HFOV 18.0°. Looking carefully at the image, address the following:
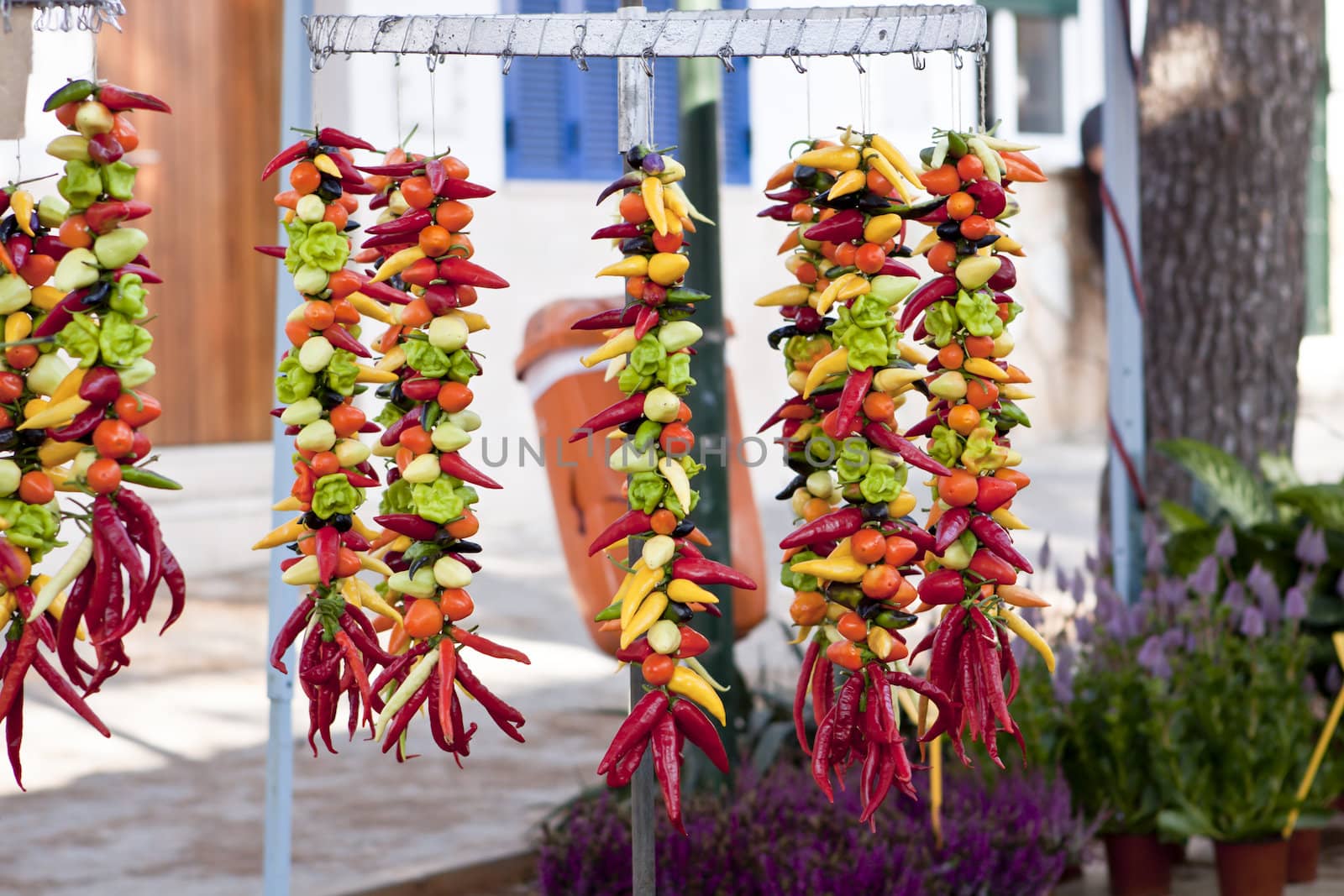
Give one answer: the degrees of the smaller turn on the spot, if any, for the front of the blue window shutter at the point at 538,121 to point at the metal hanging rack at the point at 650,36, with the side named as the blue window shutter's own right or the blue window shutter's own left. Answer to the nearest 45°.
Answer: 0° — it already faces it

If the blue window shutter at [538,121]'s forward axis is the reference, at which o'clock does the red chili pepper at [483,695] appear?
The red chili pepper is roughly at 12 o'clock from the blue window shutter.

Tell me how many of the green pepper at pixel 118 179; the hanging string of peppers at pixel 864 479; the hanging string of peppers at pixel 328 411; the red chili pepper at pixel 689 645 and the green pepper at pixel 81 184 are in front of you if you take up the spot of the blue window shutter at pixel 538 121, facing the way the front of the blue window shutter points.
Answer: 5

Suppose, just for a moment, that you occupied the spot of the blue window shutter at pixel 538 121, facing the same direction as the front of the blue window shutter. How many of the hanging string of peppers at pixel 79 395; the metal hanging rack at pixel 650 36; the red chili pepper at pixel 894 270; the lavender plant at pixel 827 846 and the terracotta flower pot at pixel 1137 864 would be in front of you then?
5

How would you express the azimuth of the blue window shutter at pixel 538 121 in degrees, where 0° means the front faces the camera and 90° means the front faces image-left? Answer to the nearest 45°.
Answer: approximately 0°

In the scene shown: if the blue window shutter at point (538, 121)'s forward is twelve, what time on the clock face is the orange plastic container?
The orange plastic container is roughly at 12 o'clock from the blue window shutter.

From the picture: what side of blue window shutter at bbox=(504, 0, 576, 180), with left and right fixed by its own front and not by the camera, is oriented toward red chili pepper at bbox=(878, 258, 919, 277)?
front

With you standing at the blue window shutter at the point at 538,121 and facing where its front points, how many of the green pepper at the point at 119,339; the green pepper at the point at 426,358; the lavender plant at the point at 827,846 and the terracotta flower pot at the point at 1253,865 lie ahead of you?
4

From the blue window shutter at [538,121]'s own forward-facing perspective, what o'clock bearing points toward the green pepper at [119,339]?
The green pepper is roughly at 12 o'clock from the blue window shutter.

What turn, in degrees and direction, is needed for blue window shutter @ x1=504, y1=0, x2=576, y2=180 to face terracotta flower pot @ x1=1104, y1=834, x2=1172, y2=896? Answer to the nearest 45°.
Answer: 0° — it already faces it

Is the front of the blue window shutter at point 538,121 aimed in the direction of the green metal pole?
yes

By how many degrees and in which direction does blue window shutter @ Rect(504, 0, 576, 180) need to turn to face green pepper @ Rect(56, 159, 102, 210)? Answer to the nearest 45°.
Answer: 0° — it already faces it

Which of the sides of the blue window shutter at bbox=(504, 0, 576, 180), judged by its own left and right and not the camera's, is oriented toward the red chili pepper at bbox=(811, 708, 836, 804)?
front
